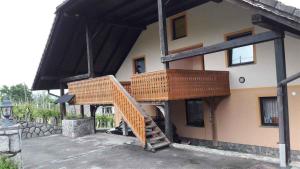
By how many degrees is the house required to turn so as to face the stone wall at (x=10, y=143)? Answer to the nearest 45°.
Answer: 0° — it already faces it

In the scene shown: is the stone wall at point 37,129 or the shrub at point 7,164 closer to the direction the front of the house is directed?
the shrub

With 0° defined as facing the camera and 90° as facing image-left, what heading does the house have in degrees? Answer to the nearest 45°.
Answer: approximately 45°

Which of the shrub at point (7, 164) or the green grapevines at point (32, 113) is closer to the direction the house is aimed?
the shrub

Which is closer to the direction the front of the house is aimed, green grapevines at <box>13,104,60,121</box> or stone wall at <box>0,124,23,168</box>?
the stone wall

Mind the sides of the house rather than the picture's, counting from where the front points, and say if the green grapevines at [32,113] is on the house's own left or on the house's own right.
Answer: on the house's own right
